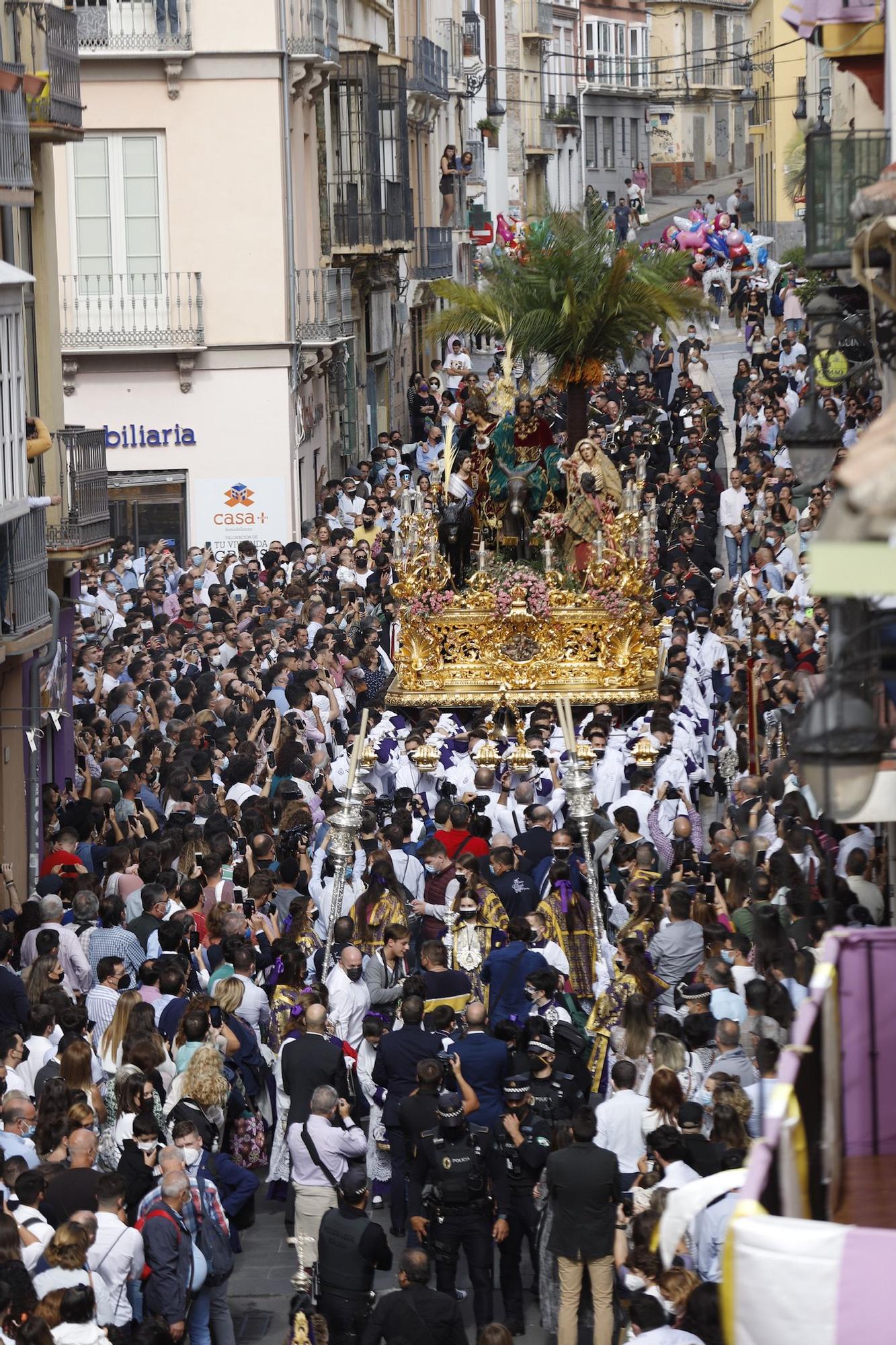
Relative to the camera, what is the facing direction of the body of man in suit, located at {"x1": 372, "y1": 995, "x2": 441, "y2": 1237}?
away from the camera

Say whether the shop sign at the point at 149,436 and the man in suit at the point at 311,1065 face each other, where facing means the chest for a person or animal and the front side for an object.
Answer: yes

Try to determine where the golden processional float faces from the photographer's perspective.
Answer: facing the viewer

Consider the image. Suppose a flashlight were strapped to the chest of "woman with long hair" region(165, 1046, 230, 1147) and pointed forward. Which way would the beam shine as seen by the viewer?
away from the camera

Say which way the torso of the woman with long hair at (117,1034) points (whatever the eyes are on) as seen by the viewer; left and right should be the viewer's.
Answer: facing away from the viewer and to the right of the viewer

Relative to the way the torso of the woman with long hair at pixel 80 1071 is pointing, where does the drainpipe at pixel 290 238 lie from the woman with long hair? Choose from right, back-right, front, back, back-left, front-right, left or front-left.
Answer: front

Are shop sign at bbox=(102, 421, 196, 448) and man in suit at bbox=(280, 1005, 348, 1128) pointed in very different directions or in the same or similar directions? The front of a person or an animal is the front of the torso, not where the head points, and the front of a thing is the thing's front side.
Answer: very different directions

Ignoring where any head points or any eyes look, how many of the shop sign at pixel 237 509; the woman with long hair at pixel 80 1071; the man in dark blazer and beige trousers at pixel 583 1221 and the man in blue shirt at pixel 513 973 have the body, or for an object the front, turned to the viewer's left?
0

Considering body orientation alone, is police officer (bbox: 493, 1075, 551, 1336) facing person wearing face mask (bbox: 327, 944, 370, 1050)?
no

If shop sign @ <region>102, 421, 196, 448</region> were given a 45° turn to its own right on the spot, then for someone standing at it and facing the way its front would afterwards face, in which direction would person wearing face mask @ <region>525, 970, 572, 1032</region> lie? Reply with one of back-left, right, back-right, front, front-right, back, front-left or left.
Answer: front-left

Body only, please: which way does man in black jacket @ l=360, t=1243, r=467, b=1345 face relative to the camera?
away from the camera

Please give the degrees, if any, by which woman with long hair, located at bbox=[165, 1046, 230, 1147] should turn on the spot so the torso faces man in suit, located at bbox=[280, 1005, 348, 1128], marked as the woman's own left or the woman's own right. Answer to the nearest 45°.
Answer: approximately 45° to the woman's own right

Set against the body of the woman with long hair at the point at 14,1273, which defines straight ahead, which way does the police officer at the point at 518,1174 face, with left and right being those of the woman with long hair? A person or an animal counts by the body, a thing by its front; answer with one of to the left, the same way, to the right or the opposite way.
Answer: the opposite way

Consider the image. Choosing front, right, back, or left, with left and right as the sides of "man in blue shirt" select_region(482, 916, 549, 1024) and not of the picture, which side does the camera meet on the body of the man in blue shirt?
back

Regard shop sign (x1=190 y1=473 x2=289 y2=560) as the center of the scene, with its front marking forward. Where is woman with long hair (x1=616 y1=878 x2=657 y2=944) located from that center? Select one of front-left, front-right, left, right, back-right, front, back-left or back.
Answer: front

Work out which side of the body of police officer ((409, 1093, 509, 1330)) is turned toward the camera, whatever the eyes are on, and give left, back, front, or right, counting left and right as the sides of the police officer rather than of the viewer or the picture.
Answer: front
